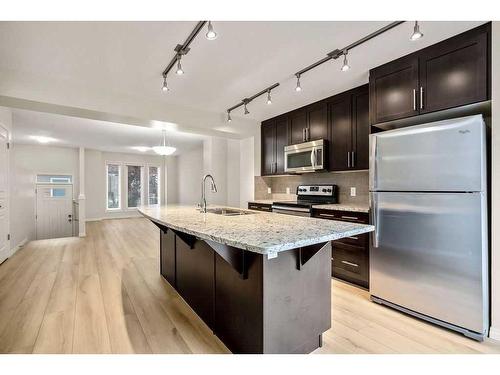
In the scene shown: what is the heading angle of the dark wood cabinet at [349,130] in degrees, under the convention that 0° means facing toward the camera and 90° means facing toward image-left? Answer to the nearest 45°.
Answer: approximately 45°

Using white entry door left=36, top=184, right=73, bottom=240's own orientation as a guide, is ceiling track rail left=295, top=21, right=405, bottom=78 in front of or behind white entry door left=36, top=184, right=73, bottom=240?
in front

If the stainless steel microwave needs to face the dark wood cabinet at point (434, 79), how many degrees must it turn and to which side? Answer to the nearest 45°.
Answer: approximately 90° to its left

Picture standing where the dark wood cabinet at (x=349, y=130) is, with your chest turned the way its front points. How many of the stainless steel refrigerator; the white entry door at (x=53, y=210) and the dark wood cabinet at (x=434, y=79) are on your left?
2

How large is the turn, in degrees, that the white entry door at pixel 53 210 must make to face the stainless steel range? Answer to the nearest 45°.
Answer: approximately 45° to its left

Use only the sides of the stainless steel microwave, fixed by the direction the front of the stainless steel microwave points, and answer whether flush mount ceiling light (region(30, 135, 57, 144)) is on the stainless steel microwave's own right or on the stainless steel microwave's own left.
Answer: on the stainless steel microwave's own right

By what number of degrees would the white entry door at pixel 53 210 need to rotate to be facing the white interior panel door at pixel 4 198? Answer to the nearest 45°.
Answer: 0° — it already faces it

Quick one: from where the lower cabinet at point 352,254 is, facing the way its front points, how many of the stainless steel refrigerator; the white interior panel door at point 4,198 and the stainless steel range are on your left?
1

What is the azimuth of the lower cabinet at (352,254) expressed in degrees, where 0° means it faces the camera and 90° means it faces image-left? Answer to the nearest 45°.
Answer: approximately 45°

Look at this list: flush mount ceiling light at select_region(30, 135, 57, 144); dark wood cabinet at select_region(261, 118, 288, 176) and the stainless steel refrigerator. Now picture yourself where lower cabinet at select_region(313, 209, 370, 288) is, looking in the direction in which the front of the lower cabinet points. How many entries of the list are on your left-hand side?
1

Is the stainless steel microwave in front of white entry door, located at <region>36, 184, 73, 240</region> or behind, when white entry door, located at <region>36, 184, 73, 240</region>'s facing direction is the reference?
in front
